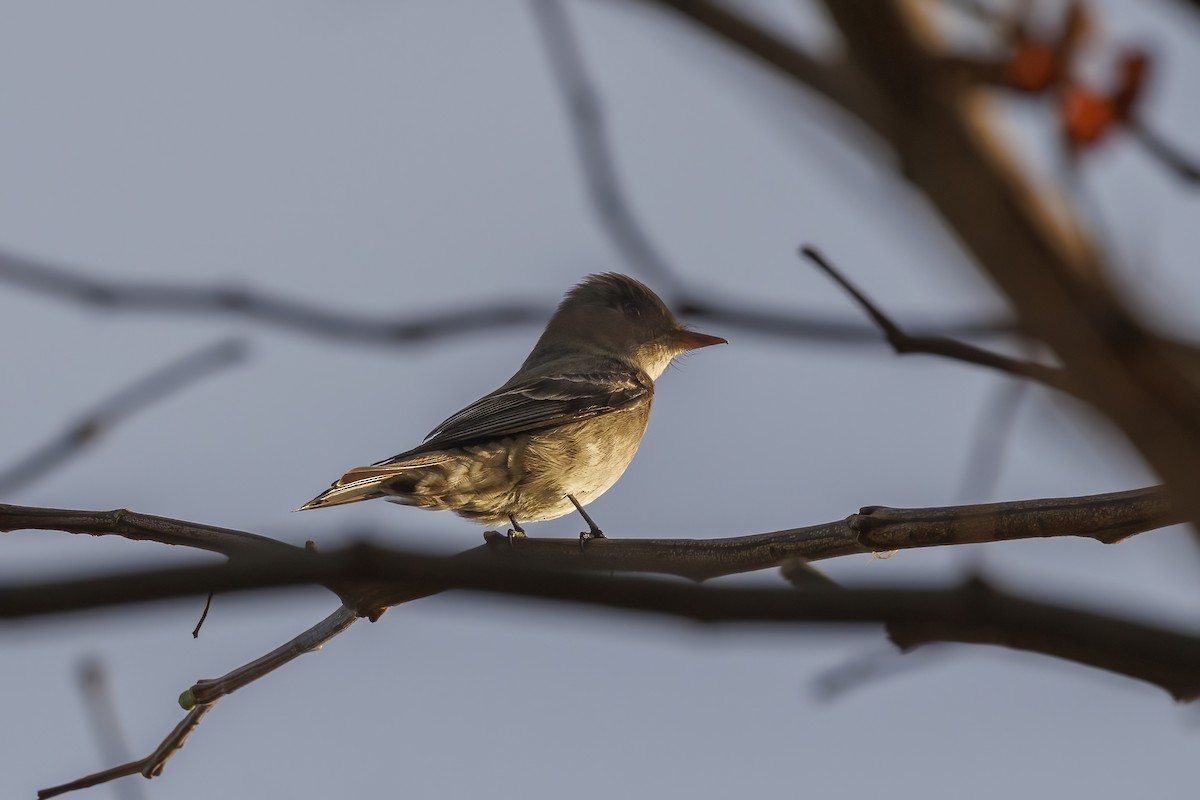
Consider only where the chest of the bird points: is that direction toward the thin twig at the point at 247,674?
no

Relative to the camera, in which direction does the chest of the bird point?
to the viewer's right

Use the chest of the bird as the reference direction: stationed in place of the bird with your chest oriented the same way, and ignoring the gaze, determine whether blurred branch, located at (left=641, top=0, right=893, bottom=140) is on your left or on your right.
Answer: on your right

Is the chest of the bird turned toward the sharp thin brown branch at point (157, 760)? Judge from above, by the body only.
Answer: no
